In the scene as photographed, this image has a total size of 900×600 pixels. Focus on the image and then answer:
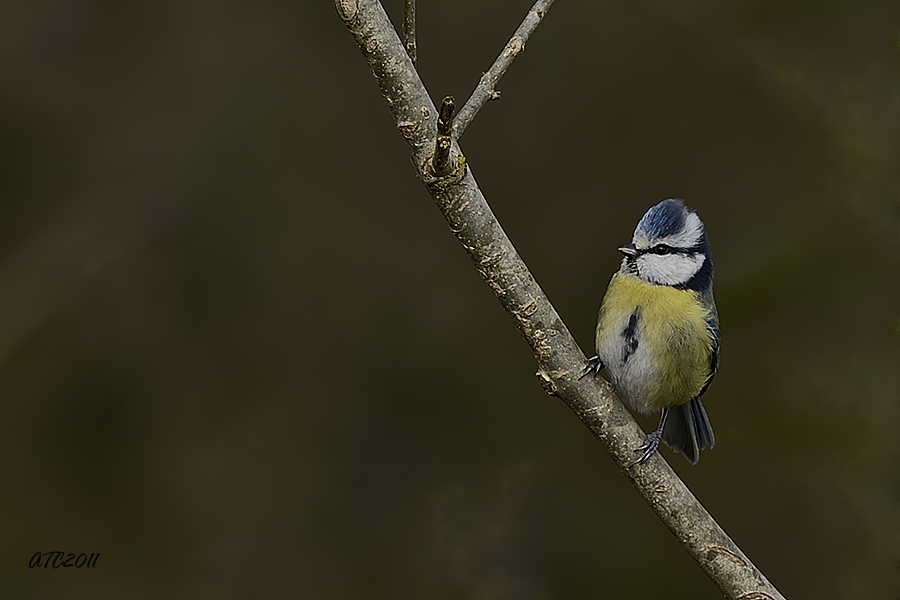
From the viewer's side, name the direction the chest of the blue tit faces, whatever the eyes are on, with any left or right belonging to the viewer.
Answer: facing the viewer and to the left of the viewer
